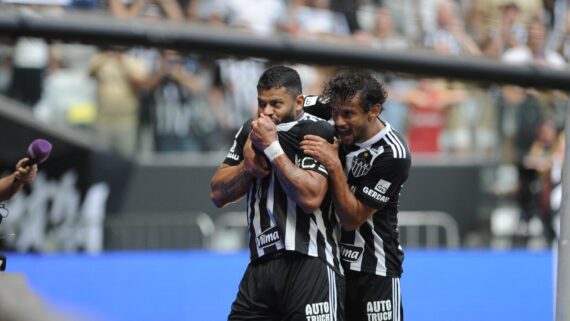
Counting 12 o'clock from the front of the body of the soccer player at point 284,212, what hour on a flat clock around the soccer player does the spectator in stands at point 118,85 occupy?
The spectator in stands is roughly at 4 o'clock from the soccer player.

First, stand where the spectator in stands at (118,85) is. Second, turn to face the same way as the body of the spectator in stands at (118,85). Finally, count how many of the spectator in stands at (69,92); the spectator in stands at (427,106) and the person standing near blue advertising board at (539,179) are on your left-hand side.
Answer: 2

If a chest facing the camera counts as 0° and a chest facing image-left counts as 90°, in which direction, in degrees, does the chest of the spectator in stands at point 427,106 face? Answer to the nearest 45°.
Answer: approximately 0°

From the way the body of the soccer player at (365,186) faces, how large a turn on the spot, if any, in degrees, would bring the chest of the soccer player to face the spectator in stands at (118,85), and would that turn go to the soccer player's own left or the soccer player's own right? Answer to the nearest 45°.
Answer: approximately 90° to the soccer player's own right

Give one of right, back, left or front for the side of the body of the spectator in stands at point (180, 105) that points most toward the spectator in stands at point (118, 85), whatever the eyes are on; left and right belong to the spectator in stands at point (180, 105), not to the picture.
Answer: right

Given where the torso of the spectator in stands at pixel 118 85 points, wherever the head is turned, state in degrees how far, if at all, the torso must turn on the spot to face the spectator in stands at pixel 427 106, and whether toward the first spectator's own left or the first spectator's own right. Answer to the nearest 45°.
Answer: approximately 90° to the first spectator's own left
